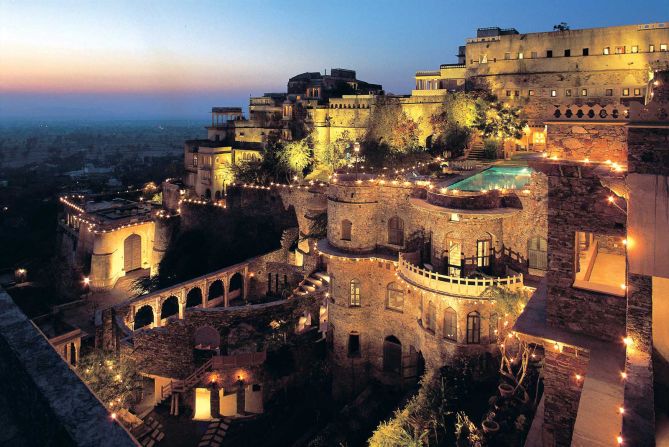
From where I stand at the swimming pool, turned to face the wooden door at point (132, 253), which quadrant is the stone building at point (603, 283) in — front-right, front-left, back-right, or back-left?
back-left

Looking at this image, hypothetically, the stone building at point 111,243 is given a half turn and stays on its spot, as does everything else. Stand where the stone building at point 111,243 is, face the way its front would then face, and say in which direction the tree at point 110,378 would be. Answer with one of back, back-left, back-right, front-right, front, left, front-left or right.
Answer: back-left

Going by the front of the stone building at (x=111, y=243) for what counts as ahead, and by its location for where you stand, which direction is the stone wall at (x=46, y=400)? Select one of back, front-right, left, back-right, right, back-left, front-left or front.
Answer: front-right

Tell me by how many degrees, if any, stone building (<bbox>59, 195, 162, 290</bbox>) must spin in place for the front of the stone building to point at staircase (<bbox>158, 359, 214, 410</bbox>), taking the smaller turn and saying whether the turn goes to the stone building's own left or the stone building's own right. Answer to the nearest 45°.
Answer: approximately 45° to the stone building's own right
